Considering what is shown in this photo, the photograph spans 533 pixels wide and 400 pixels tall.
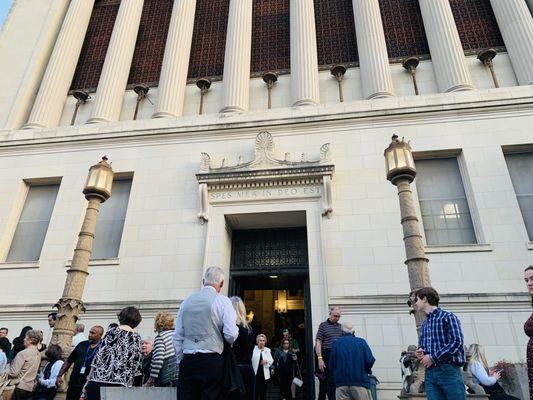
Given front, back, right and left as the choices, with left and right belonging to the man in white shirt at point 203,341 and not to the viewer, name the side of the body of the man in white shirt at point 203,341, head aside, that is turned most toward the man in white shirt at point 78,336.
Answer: left

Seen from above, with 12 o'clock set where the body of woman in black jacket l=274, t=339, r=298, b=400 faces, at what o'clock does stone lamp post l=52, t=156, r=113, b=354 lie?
The stone lamp post is roughly at 2 o'clock from the woman in black jacket.

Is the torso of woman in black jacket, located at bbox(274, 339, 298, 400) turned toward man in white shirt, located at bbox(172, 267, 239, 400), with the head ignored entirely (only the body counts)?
yes

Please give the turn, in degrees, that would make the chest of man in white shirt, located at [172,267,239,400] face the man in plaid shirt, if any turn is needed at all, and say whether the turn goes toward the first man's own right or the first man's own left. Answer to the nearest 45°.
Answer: approximately 45° to the first man's own right

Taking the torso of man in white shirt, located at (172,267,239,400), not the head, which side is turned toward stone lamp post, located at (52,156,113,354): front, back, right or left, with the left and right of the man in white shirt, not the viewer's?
left

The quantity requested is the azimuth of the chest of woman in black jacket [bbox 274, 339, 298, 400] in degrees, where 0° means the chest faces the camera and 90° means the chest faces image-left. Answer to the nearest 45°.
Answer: approximately 0°

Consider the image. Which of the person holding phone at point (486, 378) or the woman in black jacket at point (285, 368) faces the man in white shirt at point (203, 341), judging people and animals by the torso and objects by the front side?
the woman in black jacket

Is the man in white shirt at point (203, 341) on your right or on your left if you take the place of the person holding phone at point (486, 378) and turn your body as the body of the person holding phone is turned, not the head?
on your right

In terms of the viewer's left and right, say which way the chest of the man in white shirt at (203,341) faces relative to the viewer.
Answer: facing away from the viewer and to the right of the viewer

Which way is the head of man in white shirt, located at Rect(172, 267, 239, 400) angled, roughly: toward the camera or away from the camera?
away from the camera

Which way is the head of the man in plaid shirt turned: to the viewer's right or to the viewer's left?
to the viewer's left
